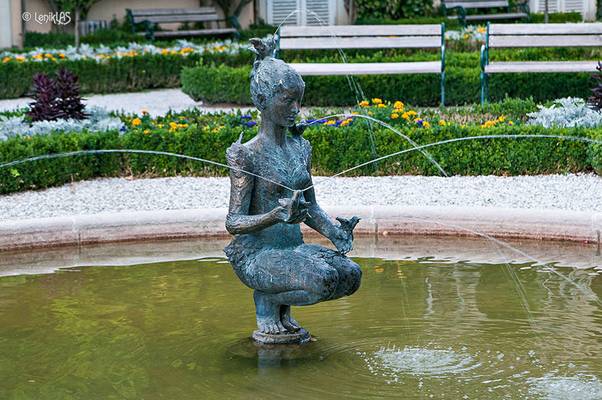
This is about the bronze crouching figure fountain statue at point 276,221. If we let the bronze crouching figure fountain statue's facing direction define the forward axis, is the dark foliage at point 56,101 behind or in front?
behind

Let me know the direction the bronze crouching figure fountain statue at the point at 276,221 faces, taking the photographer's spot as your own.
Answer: facing the viewer and to the right of the viewer

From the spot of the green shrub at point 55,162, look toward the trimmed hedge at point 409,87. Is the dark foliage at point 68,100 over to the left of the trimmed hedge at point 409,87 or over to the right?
left

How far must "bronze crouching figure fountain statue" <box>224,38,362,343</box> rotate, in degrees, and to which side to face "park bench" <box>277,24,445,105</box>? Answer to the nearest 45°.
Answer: approximately 135° to its left

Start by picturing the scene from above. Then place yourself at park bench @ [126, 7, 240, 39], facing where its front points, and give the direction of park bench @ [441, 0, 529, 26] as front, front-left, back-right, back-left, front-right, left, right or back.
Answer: left

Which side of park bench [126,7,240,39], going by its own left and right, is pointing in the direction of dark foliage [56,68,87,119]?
front

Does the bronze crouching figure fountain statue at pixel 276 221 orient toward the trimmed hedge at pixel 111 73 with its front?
no

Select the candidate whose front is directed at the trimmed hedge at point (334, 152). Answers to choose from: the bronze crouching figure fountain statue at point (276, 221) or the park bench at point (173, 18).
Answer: the park bench

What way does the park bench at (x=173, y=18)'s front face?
toward the camera

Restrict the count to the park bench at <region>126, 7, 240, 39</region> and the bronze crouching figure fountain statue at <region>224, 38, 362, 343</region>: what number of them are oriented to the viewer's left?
0

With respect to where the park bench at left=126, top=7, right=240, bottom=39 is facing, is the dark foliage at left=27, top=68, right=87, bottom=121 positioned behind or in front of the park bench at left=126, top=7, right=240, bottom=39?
in front

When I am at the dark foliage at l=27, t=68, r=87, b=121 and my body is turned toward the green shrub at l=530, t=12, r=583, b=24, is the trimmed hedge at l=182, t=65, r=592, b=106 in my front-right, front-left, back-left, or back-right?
front-right

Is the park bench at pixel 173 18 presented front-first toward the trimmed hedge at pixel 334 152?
yes

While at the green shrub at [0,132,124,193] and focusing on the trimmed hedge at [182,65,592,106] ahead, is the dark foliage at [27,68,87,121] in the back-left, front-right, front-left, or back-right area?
front-left

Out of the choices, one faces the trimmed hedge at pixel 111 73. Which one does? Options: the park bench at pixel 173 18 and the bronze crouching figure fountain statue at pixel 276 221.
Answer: the park bench

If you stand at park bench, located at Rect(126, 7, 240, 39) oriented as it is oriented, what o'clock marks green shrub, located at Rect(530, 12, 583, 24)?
The green shrub is roughly at 9 o'clock from the park bench.

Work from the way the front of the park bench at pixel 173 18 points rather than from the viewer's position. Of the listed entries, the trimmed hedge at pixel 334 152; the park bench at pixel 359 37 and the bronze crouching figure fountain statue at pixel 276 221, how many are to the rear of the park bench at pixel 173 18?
0

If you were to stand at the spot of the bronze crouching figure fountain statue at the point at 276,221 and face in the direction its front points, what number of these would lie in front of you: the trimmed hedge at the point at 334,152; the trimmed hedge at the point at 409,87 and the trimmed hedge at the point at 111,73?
0

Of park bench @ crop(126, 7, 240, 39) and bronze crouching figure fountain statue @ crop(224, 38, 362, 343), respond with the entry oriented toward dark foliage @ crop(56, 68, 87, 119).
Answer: the park bench

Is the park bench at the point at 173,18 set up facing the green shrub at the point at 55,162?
yes

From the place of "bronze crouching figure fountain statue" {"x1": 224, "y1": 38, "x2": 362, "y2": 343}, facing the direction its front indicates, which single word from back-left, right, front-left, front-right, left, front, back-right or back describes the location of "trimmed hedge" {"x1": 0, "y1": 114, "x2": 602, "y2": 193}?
back-left

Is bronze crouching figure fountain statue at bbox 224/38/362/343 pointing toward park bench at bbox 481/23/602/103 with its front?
no
